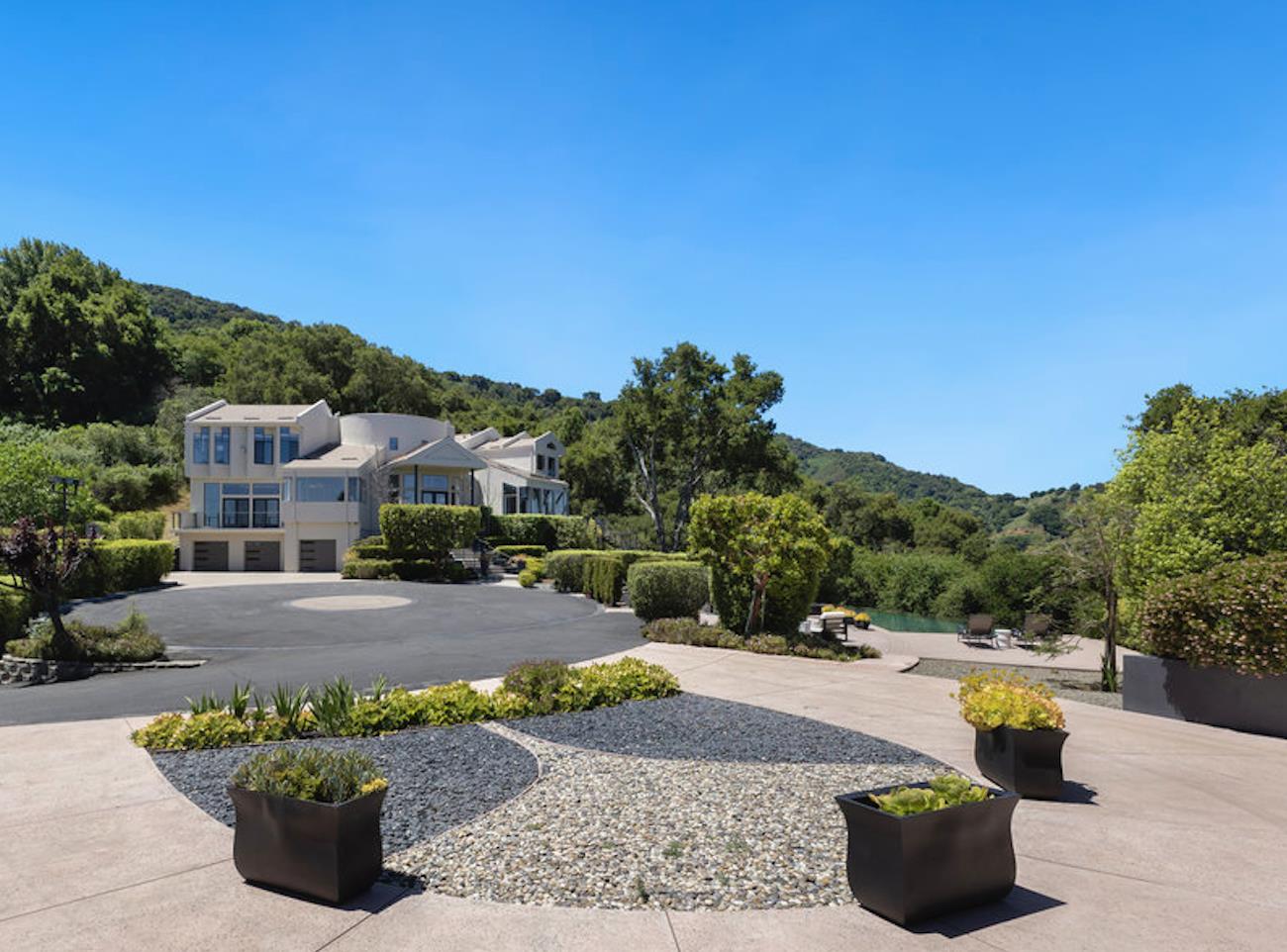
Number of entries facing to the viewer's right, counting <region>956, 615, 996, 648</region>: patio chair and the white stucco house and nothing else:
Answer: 0

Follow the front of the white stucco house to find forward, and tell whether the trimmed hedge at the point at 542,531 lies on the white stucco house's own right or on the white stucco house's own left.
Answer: on the white stucco house's own left

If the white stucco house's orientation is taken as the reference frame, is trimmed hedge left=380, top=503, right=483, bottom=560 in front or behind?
in front

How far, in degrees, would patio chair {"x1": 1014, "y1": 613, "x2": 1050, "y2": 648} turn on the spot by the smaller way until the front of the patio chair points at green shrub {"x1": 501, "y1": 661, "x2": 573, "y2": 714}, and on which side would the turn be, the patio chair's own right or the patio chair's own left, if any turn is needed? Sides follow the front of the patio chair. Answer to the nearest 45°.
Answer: approximately 45° to the patio chair's own left

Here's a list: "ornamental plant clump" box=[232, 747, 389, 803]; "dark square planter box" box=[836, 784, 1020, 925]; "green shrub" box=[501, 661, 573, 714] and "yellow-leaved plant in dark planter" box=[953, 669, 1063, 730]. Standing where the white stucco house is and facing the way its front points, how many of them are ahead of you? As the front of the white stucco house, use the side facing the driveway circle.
4

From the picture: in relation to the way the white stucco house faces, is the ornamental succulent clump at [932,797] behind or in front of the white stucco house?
in front

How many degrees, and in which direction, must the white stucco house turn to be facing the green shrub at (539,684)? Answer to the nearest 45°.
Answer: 0° — it already faces it
